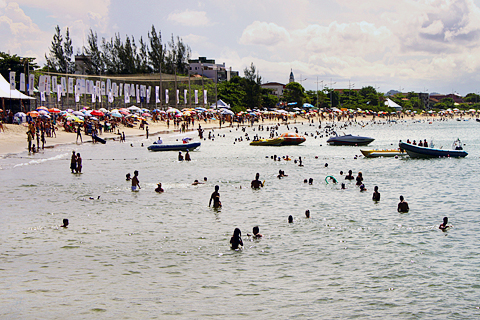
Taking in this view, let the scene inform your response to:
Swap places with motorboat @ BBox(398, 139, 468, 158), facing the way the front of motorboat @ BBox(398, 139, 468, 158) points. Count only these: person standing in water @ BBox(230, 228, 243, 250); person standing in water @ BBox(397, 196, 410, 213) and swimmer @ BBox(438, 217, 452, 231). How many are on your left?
3

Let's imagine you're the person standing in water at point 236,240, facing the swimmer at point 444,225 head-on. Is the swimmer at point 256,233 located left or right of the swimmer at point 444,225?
left

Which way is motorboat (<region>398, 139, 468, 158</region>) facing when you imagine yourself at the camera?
facing to the left of the viewer

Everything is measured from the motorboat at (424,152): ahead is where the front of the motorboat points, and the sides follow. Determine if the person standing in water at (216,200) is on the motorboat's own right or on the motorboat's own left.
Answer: on the motorboat's own left

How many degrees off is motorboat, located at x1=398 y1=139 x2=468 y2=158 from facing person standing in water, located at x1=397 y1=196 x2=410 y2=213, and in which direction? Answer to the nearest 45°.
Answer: approximately 90° to its left

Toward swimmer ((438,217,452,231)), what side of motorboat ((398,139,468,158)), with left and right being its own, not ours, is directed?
left

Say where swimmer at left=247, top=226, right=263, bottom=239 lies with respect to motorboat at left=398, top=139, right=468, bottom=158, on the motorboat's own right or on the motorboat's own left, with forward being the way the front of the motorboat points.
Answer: on the motorboat's own left

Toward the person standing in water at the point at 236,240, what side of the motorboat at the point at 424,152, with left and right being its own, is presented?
left

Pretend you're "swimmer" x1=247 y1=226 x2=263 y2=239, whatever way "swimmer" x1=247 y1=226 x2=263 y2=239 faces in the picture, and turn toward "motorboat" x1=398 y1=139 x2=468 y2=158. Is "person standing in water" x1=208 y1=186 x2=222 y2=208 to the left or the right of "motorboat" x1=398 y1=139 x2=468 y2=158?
left
